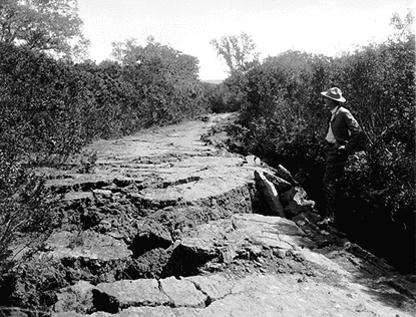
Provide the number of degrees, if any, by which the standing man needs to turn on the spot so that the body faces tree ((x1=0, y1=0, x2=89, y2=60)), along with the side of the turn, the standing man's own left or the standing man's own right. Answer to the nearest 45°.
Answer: approximately 45° to the standing man's own right

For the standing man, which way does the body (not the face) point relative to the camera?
to the viewer's left

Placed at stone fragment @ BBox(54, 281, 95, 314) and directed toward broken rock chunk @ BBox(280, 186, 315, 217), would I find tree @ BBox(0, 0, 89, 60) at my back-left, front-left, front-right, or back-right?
front-left

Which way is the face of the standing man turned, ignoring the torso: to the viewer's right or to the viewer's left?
to the viewer's left

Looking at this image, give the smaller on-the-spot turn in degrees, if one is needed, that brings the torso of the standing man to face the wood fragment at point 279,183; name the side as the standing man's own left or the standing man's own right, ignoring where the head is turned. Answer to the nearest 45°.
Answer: approximately 45° to the standing man's own right

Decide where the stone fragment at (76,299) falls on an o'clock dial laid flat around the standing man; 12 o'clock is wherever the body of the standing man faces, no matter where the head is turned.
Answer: The stone fragment is roughly at 10 o'clock from the standing man.

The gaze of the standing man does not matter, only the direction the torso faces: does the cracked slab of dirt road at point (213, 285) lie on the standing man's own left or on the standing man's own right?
on the standing man's own left
